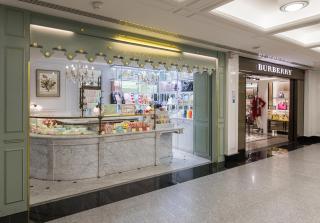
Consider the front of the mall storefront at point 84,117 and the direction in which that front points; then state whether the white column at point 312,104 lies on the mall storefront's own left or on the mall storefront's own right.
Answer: on the mall storefront's own left

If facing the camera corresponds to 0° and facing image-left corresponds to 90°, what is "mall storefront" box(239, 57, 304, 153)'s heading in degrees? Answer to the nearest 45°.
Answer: approximately 315°

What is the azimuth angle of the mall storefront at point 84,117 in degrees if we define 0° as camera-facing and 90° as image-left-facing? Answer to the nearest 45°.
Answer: approximately 315°

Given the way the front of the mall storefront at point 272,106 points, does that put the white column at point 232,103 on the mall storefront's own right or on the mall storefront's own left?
on the mall storefront's own right

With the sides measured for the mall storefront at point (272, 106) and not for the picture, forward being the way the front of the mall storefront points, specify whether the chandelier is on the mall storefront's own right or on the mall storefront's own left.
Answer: on the mall storefront's own right

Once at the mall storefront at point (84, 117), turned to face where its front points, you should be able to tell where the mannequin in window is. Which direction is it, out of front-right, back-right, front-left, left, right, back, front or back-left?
left

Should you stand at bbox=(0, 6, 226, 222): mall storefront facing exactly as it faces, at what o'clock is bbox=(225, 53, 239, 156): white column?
The white column is roughly at 10 o'clock from the mall storefront.

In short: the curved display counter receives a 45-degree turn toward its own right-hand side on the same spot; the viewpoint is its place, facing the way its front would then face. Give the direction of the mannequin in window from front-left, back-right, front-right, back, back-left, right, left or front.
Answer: back-left
